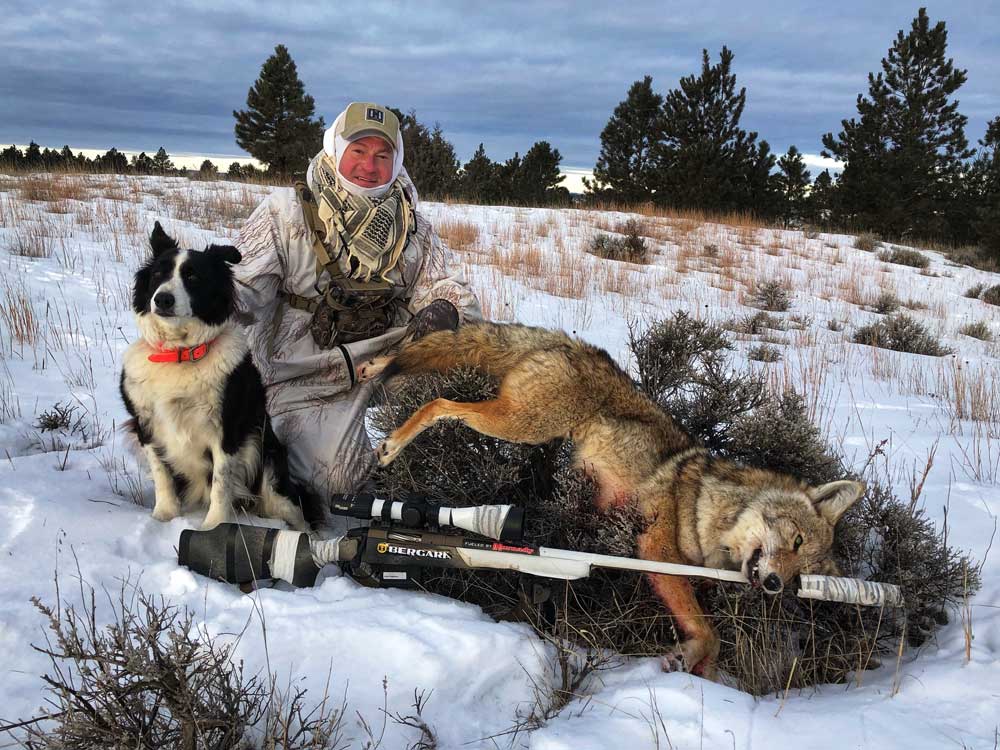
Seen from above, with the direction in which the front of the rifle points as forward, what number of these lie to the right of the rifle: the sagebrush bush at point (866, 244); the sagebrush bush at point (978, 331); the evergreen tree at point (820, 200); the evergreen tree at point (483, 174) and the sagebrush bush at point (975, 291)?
0

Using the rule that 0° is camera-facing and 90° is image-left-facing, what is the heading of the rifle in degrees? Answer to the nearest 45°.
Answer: approximately 270°

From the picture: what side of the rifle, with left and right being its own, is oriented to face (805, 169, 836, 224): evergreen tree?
left

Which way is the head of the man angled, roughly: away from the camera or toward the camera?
toward the camera

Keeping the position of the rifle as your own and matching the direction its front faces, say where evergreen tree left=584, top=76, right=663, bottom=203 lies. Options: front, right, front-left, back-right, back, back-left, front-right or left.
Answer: left

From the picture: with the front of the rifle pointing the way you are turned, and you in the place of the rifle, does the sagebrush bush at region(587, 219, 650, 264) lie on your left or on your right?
on your left

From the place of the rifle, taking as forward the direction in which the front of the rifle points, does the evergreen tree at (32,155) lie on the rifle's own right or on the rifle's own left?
on the rifle's own left

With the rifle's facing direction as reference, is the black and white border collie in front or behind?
behind

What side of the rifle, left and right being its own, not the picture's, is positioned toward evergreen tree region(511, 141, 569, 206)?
left

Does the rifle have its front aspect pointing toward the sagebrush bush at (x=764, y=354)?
no

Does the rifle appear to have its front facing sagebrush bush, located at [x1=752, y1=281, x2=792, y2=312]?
no

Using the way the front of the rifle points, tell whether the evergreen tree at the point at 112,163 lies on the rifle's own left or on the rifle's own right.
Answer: on the rifle's own left

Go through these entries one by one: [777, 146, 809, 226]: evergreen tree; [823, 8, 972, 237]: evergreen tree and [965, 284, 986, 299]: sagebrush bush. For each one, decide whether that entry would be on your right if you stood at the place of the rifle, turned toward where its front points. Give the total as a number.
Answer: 0

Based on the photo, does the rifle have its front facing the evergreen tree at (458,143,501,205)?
no
